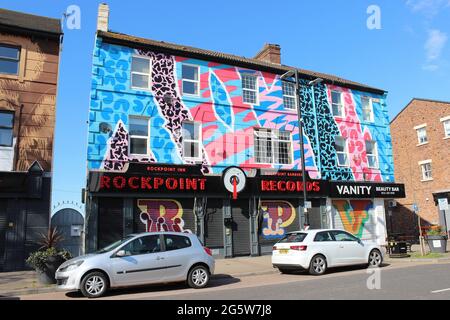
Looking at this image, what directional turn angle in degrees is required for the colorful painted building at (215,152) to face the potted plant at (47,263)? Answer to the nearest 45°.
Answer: approximately 90° to its right

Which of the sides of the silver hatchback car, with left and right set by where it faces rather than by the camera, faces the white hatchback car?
back

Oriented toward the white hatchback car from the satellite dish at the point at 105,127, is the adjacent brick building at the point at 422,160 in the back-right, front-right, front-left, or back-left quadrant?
front-left

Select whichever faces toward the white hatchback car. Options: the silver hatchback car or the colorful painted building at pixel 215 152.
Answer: the colorful painted building

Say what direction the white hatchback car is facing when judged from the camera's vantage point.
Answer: facing away from the viewer and to the right of the viewer

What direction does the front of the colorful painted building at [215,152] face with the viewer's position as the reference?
facing the viewer and to the right of the viewer

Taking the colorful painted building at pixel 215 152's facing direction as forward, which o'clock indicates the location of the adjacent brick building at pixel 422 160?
The adjacent brick building is roughly at 9 o'clock from the colorful painted building.

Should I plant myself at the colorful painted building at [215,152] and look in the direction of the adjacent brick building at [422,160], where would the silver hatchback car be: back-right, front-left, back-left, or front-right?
back-right

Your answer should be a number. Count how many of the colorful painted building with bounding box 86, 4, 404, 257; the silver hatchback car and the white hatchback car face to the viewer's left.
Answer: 1

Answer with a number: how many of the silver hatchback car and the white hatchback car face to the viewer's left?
1

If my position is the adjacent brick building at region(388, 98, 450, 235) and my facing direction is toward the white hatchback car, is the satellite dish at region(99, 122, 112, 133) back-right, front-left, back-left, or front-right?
front-right

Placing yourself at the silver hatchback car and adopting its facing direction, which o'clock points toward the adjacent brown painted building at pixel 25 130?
The adjacent brown painted building is roughly at 2 o'clock from the silver hatchback car.

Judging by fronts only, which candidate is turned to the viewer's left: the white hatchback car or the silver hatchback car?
the silver hatchback car

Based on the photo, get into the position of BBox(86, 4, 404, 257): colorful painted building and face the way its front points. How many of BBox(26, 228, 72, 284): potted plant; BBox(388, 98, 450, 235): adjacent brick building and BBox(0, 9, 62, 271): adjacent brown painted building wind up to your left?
1

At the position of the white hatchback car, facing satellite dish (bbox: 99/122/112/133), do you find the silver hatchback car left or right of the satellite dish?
left

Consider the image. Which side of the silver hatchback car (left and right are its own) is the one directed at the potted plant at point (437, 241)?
back

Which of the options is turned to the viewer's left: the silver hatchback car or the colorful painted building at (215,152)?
the silver hatchback car

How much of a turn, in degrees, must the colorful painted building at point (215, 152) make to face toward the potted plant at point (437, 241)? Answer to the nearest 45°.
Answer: approximately 45° to its left

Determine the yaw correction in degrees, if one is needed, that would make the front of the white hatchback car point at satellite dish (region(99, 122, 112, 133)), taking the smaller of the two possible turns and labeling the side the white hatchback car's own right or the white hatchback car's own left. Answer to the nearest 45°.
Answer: approximately 135° to the white hatchback car's own left

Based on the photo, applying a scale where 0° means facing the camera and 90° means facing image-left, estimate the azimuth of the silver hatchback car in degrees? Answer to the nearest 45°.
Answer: approximately 90°
